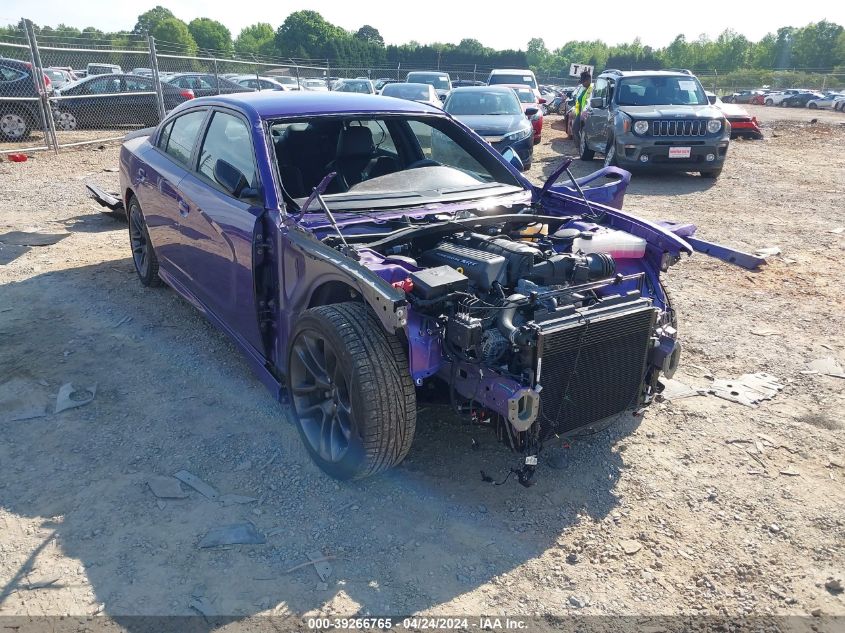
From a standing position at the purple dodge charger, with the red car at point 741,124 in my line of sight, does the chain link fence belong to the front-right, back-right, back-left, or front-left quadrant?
front-left

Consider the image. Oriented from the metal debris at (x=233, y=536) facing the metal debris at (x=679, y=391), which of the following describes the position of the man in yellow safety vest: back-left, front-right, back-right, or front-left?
front-left

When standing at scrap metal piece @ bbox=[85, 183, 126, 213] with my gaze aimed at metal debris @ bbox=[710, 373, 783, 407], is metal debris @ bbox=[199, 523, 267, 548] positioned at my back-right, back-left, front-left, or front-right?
front-right

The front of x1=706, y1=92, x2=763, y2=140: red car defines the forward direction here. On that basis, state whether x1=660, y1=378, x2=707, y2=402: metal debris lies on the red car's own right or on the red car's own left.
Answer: on the red car's own right

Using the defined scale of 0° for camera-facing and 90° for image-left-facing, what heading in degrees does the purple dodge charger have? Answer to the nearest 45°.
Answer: approximately 315°

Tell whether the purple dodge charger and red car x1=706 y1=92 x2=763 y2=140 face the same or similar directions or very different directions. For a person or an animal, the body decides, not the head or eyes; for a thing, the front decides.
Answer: same or similar directions

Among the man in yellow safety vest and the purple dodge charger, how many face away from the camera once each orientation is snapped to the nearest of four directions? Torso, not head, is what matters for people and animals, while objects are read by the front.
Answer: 0

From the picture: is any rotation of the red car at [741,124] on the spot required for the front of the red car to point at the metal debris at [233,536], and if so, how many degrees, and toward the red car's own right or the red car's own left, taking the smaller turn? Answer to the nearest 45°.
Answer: approximately 45° to the red car's own right

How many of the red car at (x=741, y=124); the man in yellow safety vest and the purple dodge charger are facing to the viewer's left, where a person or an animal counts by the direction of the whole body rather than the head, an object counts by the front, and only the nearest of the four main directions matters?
0

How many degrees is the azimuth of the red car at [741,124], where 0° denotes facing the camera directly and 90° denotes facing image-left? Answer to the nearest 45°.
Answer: approximately 315°
